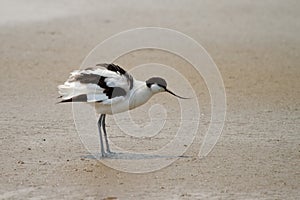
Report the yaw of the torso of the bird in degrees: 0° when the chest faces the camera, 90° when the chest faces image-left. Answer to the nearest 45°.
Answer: approximately 270°
